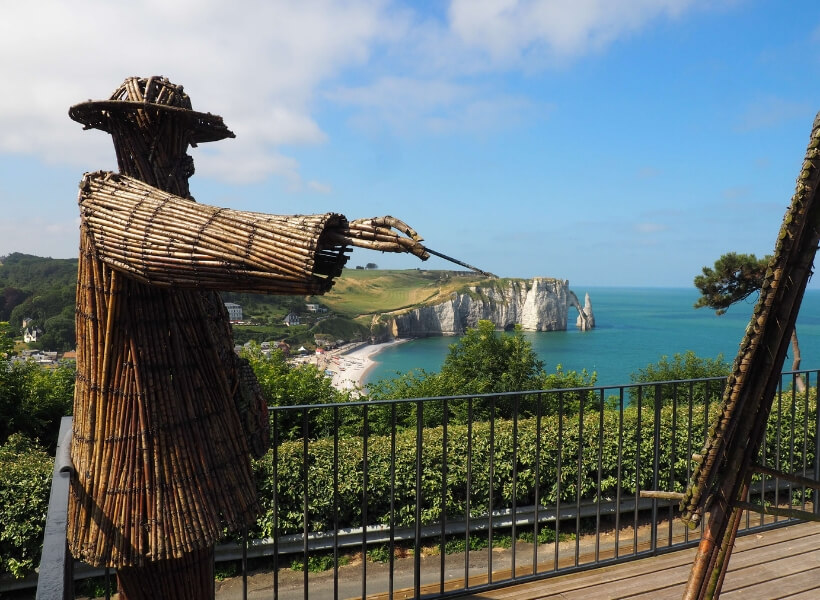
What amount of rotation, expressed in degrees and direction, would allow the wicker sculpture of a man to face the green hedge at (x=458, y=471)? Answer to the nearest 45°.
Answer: approximately 45° to its left

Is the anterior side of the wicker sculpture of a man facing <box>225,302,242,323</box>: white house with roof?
no

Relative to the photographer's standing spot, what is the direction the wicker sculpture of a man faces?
facing to the right of the viewer

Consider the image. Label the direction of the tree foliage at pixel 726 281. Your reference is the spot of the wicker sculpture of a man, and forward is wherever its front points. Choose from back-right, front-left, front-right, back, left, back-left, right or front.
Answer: front-left

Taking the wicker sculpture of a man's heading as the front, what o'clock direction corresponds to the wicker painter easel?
The wicker painter easel is roughly at 1 o'clock from the wicker sculpture of a man.

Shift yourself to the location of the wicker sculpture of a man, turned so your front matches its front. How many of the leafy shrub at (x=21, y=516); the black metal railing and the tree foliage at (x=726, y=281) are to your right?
0

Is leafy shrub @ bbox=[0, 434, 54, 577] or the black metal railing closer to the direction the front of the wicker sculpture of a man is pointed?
the black metal railing

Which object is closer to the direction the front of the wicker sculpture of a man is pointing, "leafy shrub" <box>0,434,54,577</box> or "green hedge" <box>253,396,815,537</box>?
the green hedge

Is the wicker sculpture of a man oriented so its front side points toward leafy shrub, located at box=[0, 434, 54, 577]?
no

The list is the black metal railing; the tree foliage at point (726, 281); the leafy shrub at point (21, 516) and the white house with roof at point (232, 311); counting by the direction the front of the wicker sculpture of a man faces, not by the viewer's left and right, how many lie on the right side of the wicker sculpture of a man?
0
